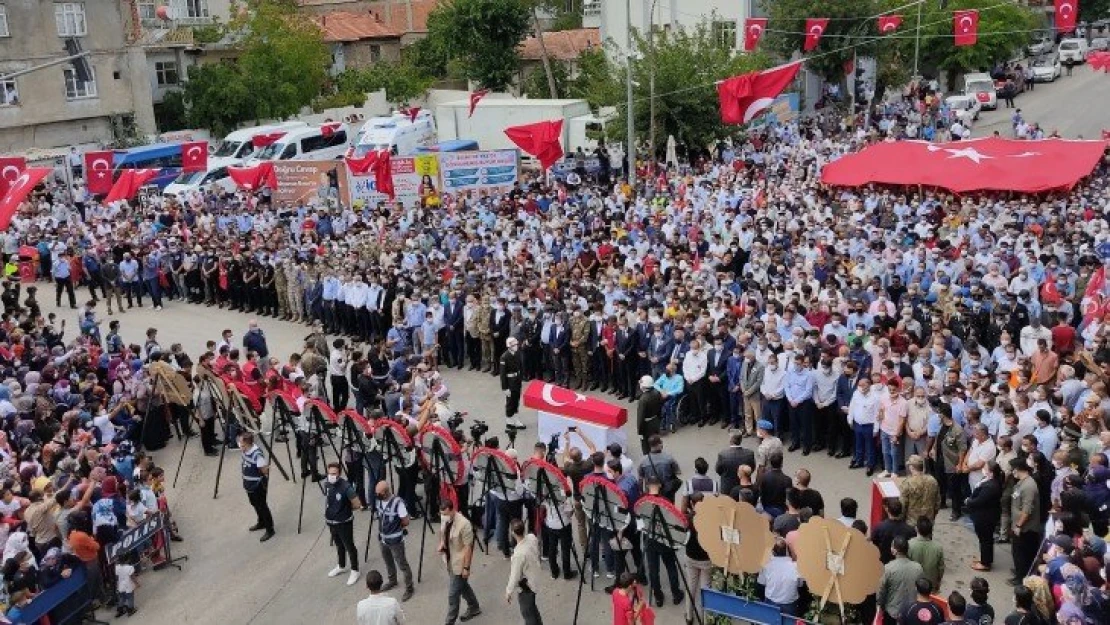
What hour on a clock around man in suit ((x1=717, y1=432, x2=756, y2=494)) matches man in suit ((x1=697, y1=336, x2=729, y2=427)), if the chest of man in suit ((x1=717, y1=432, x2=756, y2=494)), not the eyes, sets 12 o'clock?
man in suit ((x1=697, y1=336, x2=729, y2=427)) is roughly at 12 o'clock from man in suit ((x1=717, y1=432, x2=756, y2=494)).

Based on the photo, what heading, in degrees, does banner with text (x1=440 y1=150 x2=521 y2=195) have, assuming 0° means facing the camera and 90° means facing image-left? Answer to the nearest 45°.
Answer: approximately 0°

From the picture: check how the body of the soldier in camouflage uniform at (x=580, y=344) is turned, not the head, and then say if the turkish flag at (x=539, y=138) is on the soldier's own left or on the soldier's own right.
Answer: on the soldier's own right

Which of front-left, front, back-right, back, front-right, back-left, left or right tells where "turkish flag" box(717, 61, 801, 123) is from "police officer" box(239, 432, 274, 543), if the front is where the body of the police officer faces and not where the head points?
back

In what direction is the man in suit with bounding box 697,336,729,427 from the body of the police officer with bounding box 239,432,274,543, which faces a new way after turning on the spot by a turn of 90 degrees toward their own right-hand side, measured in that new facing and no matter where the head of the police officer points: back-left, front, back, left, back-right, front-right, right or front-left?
back-right

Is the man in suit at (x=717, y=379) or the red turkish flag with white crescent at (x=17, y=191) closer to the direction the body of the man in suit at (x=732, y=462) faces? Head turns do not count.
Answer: the man in suit

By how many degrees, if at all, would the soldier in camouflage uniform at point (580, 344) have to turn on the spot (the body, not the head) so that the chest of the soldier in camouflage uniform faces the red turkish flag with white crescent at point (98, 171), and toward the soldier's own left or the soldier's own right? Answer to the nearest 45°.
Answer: approximately 90° to the soldier's own right

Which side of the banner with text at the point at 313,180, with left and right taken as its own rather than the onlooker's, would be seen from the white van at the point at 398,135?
back

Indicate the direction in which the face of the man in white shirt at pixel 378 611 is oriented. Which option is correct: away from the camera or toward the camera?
away from the camera

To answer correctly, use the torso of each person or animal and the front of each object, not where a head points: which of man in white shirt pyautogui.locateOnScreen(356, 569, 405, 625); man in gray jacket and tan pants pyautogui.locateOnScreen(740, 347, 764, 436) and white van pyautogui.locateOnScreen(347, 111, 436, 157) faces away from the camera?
the man in white shirt

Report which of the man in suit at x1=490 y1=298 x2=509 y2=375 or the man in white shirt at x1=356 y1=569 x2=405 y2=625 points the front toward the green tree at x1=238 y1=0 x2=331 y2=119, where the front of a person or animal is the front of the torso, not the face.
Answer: the man in white shirt

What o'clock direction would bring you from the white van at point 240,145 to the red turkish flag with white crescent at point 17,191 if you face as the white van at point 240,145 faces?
The red turkish flag with white crescent is roughly at 11 o'clock from the white van.

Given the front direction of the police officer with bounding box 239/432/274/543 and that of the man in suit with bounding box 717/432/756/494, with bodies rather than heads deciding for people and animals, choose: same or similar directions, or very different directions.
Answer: very different directions

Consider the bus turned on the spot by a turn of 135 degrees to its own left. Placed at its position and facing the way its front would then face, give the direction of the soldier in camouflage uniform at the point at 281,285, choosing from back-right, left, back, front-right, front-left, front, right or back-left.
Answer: front-right
